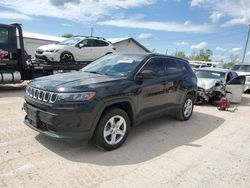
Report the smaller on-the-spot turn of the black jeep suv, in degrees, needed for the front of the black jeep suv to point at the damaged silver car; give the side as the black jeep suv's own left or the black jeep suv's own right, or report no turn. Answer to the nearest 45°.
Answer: approximately 180°

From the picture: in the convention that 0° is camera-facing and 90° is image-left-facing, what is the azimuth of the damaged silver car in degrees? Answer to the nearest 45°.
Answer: approximately 45°

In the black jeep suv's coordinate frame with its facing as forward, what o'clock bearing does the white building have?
The white building is roughly at 4 o'clock from the black jeep suv.

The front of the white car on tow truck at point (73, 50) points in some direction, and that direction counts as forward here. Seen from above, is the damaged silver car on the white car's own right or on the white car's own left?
on the white car's own left

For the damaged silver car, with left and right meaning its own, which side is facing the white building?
right

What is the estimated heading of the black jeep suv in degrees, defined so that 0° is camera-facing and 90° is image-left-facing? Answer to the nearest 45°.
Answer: approximately 45°

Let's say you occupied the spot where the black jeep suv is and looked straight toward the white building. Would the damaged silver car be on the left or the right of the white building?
right

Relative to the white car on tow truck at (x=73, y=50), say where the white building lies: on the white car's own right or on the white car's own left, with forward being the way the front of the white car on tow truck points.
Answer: on the white car's own right
